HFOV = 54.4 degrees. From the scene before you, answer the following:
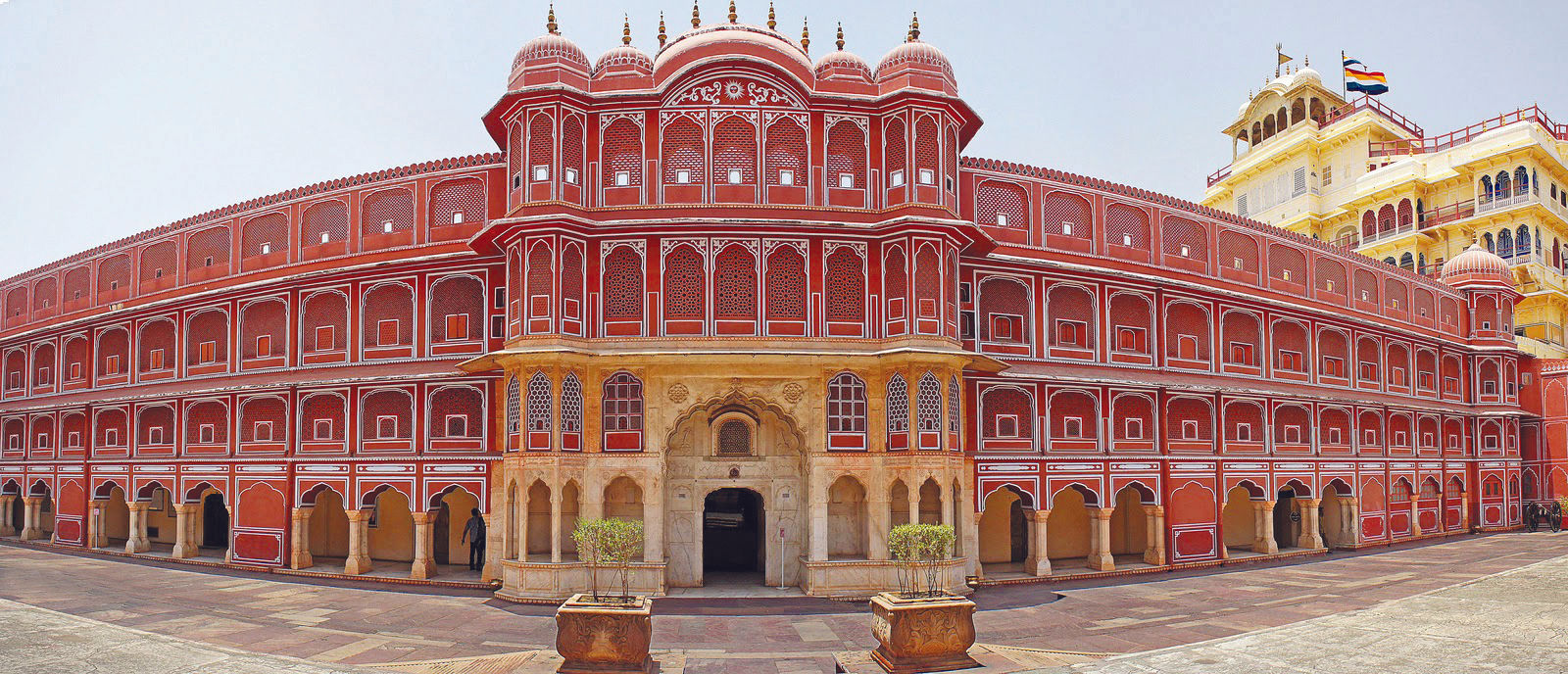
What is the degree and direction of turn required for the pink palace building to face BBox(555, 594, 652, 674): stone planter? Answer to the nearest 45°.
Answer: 0° — it already faces it

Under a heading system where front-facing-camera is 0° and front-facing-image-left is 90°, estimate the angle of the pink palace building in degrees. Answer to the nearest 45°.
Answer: approximately 0°

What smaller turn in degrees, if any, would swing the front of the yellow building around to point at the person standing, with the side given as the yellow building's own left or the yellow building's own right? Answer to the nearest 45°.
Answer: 0° — it already faces them

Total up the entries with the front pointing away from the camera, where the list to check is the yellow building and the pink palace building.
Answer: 0

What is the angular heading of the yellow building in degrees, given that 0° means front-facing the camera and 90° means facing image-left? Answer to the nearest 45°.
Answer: approximately 45°

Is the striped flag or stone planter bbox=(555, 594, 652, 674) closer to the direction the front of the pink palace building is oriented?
the stone planter
